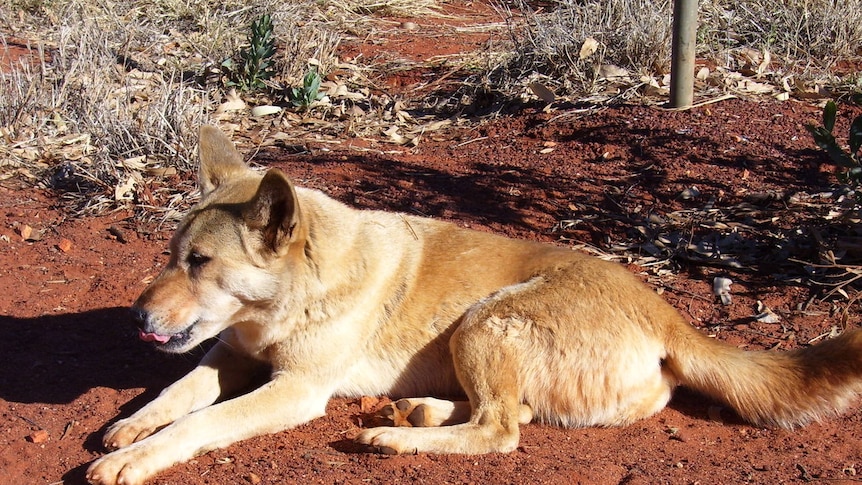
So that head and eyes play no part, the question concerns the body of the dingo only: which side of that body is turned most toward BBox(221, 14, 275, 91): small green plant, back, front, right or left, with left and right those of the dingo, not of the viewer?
right

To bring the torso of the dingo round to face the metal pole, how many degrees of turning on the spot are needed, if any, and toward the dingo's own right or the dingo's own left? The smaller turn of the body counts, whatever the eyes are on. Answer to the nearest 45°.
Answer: approximately 135° to the dingo's own right

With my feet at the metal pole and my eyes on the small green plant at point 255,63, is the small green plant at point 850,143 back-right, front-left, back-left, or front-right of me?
back-left

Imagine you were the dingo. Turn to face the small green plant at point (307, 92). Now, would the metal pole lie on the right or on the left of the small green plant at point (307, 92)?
right

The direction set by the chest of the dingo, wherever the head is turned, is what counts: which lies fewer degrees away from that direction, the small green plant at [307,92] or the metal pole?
the small green plant

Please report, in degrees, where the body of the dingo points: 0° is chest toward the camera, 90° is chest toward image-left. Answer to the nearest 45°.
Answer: approximately 90°

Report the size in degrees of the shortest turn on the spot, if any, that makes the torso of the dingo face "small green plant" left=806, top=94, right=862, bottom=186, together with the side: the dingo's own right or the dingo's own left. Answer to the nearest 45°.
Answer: approximately 135° to the dingo's own right

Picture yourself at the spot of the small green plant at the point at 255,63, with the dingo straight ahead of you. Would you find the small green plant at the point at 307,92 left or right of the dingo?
left

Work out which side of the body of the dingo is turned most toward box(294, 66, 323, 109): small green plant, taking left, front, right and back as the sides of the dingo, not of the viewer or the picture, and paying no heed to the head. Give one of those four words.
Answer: right
